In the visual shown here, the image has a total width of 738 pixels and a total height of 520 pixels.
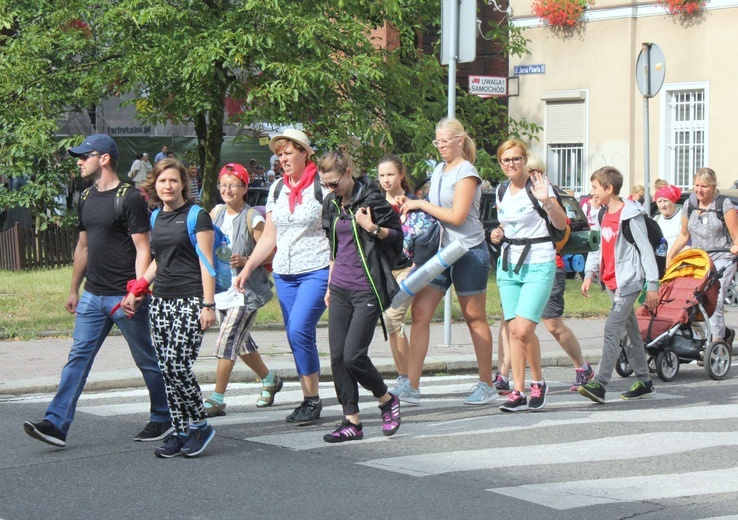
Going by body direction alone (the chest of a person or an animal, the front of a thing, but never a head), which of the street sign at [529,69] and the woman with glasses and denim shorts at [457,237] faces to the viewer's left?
the woman with glasses and denim shorts

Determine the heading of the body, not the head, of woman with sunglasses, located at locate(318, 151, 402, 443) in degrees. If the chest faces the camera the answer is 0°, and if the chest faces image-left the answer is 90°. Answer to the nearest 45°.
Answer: approximately 45°

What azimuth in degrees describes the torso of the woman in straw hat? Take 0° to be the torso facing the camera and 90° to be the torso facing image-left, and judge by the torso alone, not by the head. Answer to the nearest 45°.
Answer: approximately 45°

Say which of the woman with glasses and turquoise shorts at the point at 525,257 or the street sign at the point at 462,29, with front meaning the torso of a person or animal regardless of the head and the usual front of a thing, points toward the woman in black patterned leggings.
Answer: the woman with glasses and turquoise shorts

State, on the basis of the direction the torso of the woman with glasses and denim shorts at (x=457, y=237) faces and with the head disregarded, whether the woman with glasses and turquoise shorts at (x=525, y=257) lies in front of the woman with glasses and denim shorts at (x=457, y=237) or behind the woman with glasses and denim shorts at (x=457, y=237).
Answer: behind

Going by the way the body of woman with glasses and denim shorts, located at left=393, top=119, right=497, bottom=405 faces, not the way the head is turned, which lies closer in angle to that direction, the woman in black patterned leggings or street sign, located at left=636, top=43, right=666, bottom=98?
the woman in black patterned leggings

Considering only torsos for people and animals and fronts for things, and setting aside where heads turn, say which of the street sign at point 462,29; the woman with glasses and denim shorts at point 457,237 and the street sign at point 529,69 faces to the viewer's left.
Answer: the woman with glasses and denim shorts

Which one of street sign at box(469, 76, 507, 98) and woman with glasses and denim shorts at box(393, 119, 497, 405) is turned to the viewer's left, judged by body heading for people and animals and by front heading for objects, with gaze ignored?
the woman with glasses and denim shorts

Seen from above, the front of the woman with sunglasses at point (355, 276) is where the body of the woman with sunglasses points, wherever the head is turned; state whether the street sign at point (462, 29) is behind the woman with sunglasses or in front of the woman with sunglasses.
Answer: behind

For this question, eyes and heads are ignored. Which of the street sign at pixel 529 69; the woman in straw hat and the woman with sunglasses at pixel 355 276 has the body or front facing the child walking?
the street sign
